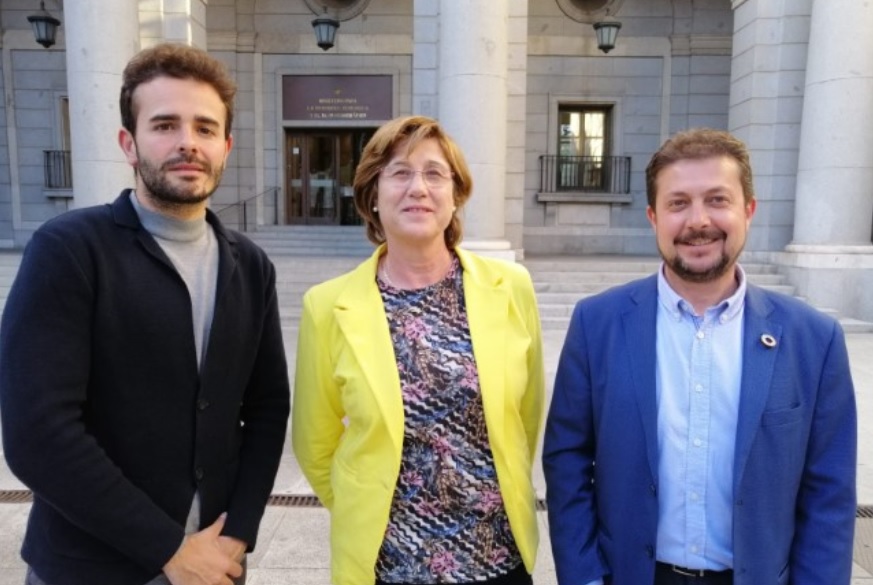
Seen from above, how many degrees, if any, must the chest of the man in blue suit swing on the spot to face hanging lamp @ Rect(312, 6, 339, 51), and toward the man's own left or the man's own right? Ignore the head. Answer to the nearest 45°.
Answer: approximately 135° to the man's own right

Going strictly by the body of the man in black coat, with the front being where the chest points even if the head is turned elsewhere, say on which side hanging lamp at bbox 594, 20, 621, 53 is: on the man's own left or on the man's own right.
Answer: on the man's own left

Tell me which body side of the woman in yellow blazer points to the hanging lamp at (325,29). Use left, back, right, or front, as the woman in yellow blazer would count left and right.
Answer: back

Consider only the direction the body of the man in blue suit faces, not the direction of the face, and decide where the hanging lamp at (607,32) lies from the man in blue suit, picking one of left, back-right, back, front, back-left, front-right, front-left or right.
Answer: back

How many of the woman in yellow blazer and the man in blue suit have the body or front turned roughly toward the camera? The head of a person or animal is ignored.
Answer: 2

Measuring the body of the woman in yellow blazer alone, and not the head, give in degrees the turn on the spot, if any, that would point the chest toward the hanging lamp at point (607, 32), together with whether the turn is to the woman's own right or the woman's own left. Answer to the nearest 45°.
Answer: approximately 180°

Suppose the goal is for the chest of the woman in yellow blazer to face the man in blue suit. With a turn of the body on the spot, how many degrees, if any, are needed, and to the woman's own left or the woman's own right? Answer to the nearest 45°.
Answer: approximately 90° to the woman's own left

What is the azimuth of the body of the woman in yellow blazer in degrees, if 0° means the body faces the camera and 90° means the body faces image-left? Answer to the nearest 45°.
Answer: approximately 0°

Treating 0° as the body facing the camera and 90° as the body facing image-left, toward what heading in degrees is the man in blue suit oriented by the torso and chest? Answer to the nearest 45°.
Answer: approximately 0°

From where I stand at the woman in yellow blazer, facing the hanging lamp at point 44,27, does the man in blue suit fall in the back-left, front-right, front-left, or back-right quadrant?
back-right
